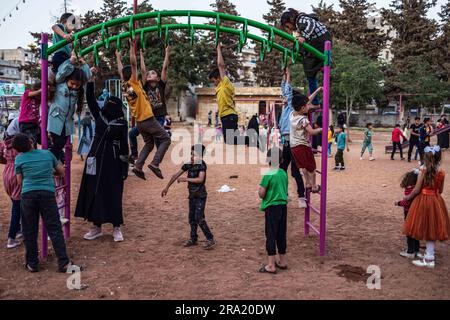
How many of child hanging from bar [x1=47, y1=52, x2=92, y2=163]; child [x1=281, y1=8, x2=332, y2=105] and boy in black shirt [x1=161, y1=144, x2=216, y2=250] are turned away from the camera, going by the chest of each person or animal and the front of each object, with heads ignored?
0

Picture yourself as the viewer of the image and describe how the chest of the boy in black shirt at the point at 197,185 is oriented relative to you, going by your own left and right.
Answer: facing the viewer and to the left of the viewer

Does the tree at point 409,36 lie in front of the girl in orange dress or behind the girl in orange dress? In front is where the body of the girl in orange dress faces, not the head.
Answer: in front

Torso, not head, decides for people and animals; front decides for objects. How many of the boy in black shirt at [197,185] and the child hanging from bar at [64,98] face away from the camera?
0

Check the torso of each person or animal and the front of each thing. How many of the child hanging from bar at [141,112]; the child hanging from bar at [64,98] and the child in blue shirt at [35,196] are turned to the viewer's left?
0

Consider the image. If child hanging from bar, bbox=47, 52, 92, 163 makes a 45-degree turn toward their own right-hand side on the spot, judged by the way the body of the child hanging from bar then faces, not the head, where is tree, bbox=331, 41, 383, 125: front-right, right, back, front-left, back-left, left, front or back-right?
back-left

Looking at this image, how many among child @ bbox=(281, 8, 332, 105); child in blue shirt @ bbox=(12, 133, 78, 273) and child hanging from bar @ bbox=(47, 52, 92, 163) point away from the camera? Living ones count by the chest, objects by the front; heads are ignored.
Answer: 1

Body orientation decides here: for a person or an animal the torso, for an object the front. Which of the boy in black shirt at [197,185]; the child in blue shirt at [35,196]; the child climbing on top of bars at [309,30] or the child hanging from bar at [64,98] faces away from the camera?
the child in blue shirt

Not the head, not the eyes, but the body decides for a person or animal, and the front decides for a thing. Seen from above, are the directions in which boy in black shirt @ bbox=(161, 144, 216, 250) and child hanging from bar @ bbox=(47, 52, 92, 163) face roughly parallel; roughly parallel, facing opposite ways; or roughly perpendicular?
roughly perpendicular

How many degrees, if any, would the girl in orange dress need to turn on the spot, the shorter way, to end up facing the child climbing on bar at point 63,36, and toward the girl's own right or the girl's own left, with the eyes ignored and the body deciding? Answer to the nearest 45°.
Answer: approximately 45° to the girl's own left

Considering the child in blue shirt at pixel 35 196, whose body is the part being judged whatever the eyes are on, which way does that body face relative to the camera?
away from the camera
